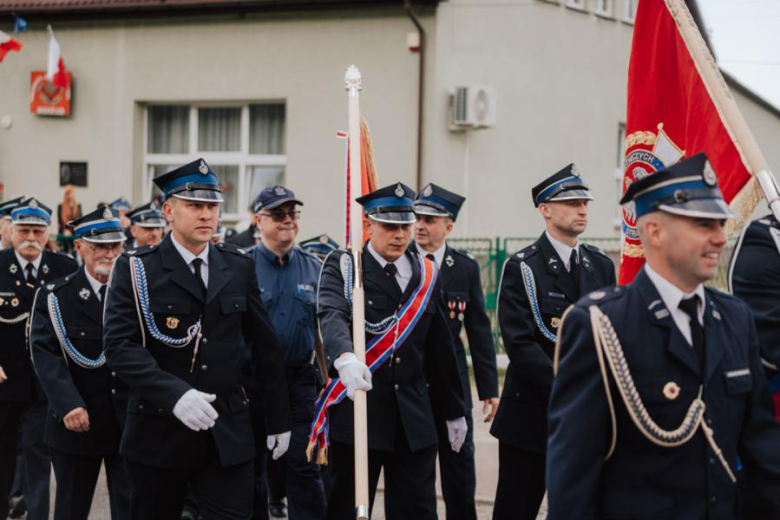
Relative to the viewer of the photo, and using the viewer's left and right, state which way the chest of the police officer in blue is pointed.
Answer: facing the viewer

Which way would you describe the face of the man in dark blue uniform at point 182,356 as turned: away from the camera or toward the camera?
toward the camera

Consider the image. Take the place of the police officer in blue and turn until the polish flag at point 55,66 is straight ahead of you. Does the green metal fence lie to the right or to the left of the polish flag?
right

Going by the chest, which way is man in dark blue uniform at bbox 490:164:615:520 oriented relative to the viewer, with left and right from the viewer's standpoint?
facing the viewer and to the right of the viewer

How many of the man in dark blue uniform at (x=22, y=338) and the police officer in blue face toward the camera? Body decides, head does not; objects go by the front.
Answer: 2

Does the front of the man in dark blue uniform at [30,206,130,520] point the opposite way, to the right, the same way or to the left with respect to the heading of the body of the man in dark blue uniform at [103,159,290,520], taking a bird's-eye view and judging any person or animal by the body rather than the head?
the same way

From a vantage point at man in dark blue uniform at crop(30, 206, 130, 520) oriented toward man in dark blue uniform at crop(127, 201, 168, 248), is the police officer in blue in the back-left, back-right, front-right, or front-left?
front-right

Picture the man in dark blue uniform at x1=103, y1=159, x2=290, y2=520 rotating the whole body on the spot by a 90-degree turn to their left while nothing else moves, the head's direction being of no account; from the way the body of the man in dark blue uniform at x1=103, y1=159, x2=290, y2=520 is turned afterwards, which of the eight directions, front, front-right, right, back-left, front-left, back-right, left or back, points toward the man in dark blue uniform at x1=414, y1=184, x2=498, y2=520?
front

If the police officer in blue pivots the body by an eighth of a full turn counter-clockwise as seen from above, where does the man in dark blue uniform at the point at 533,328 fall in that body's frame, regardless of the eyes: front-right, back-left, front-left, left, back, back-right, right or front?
front

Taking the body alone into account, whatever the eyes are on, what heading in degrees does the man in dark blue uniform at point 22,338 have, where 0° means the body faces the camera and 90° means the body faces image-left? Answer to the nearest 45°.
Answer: approximately 0°

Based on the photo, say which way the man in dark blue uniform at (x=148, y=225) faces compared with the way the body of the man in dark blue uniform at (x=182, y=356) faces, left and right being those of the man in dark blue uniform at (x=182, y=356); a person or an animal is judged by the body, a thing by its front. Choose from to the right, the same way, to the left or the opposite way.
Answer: the same way

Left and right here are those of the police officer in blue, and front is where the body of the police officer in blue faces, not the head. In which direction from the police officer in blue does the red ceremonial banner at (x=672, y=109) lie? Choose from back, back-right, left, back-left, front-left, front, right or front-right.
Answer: front-left
